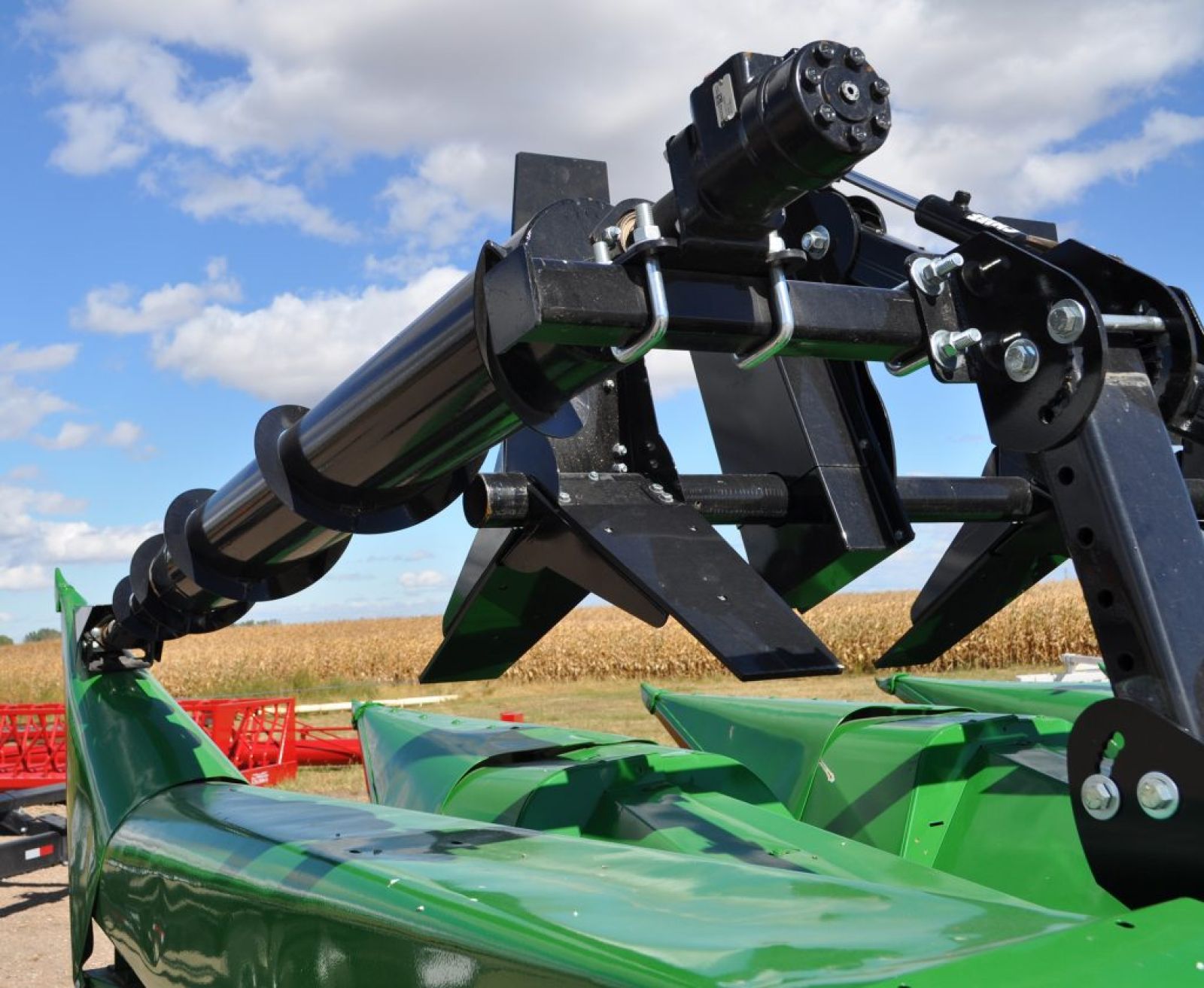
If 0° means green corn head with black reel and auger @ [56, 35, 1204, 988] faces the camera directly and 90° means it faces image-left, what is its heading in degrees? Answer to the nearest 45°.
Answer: approximately 135°
